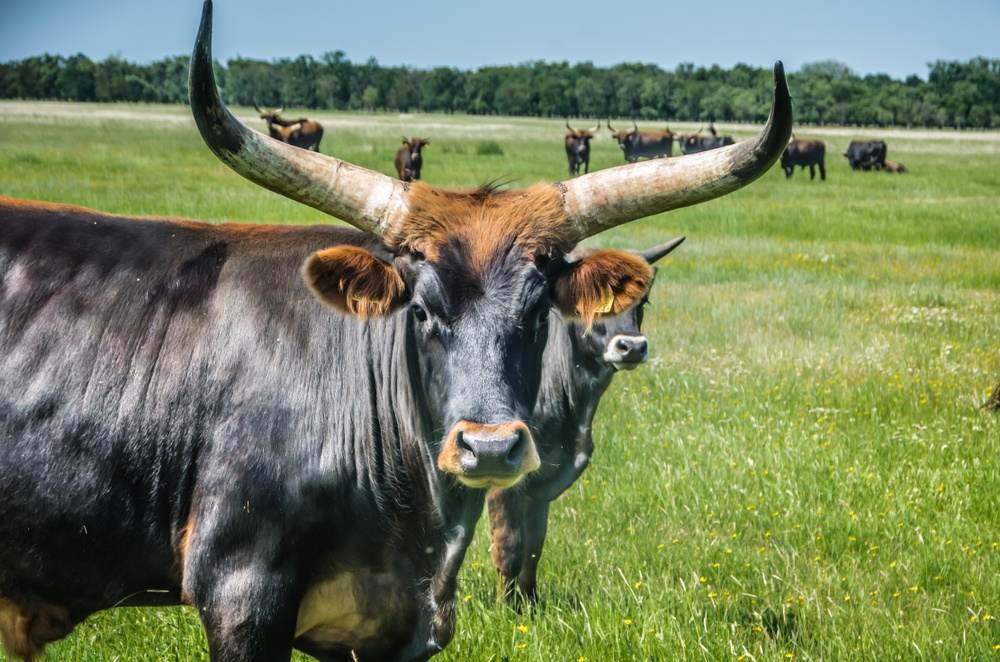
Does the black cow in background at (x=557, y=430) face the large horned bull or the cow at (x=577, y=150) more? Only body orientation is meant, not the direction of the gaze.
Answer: the large horned bull

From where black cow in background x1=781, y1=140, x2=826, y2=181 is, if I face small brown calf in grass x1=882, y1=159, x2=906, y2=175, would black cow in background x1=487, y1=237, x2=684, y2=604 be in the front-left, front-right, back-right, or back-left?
back-right

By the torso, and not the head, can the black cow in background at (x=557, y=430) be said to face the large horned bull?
no

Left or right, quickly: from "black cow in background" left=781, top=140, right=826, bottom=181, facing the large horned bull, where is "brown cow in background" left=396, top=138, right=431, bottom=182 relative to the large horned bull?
right

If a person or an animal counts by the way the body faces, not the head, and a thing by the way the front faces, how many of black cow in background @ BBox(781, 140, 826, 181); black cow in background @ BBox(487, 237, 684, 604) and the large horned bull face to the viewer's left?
1

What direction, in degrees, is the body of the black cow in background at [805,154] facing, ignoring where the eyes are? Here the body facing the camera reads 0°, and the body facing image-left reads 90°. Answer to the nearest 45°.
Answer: approximately 90°

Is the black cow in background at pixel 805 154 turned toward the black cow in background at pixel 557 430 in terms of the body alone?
no

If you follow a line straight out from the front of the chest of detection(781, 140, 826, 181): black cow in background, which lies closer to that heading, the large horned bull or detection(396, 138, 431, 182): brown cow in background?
the brown cow in background

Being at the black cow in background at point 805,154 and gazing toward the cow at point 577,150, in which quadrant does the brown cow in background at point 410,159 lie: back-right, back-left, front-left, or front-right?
front-left

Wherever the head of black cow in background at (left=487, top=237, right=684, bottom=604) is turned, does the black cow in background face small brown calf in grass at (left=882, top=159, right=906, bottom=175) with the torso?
no

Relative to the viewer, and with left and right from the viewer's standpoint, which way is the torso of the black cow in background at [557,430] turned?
facing the viewer and to the right of the viewer

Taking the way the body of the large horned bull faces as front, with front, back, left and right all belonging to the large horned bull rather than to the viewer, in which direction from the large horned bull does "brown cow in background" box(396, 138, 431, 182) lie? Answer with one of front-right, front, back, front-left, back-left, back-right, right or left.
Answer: back-left

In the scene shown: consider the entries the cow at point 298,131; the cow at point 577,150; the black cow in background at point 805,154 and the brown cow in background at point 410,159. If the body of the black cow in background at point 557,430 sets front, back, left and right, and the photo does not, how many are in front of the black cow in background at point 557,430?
0

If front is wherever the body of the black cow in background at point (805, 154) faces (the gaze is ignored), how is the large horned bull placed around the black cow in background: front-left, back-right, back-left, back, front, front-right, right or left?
left

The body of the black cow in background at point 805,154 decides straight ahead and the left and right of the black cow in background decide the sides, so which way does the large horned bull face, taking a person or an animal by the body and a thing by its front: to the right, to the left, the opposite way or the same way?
the opposite way

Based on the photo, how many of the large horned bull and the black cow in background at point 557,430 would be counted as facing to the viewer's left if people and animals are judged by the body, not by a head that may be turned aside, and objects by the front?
0
